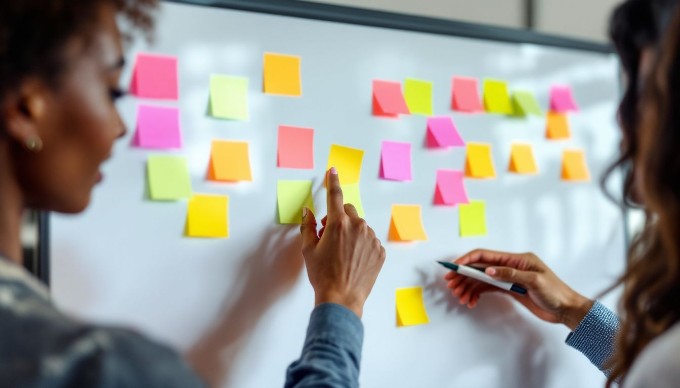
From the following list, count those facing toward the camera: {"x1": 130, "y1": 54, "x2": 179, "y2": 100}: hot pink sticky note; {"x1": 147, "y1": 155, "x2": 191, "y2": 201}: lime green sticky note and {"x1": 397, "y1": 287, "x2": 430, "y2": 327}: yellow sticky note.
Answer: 3

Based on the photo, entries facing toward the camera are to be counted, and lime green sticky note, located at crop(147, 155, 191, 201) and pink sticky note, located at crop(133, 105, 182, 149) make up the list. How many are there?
2

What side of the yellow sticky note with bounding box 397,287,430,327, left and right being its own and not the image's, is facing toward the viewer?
front

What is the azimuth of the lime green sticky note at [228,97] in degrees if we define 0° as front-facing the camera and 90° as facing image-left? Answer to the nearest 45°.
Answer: approximately 0°

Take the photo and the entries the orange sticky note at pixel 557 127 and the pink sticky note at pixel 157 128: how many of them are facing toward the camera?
2

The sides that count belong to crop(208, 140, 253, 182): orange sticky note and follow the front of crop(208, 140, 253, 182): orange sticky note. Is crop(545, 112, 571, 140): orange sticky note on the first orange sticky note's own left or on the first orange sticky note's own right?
on the first orange sticky note's own left
